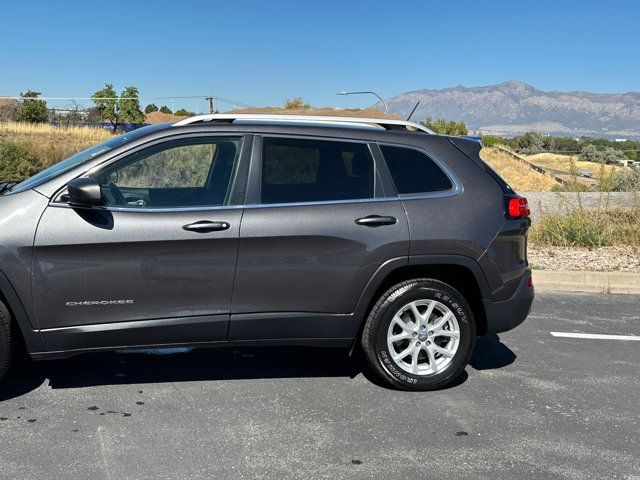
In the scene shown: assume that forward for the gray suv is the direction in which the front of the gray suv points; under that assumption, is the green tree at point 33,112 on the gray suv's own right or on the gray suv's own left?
on the gray suv's own right

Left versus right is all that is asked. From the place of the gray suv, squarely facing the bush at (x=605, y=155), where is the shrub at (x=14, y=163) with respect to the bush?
left

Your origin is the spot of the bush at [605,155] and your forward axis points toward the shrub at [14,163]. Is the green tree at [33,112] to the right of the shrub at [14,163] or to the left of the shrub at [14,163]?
right

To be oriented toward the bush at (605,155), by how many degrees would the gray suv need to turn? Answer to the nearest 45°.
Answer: approximately 135° to its right

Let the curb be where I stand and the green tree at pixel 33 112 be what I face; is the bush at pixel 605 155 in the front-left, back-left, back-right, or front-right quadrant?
front-right

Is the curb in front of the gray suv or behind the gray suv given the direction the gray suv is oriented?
behind

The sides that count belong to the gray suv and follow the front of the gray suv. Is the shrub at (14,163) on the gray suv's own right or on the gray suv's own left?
on the gray suv's own right

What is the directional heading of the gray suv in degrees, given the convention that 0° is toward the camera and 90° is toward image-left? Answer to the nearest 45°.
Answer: approximately 90°

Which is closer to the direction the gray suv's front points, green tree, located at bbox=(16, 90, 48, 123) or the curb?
the green tree
